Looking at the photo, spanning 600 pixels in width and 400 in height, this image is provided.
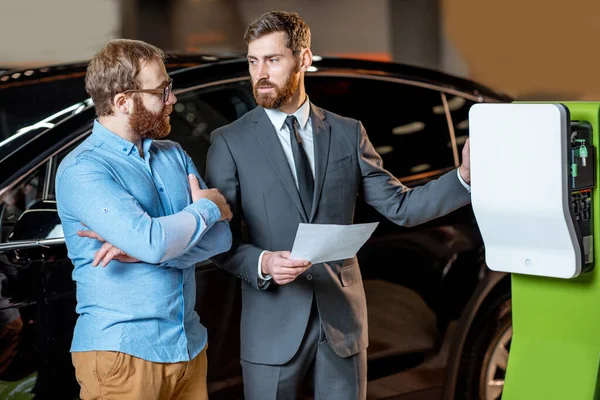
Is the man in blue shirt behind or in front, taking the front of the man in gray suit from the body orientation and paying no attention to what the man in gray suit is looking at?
in front

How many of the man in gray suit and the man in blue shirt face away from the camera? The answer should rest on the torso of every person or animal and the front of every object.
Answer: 0

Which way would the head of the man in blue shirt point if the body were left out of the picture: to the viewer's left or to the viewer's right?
to the viewer's right

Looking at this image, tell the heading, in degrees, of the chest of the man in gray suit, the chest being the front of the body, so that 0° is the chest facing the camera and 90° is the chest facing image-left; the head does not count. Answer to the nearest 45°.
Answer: approximately 0°

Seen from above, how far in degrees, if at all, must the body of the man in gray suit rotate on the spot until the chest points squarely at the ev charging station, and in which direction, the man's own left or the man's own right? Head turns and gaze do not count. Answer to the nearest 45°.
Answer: approximately 45° to the man's own left

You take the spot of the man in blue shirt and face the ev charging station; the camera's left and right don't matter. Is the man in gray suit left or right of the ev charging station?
left

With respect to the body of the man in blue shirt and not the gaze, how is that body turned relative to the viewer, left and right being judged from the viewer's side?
facing the viewer and to the right of the viewer

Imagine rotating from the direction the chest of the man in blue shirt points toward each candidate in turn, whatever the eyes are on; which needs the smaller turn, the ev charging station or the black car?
the ev charging station

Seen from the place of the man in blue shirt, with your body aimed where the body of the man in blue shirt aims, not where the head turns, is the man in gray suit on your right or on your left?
on your left
